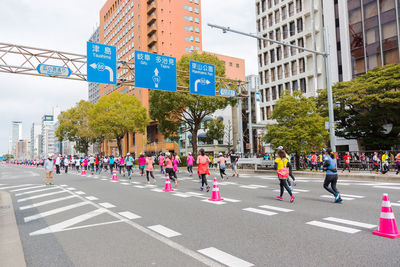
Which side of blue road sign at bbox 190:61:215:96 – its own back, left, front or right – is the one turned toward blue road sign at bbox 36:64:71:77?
right

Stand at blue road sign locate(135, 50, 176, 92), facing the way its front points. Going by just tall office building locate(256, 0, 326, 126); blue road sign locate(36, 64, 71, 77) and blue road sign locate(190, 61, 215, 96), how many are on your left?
2

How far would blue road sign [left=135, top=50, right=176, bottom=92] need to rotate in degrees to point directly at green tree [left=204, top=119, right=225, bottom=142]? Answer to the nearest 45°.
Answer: approximately 135° to its left

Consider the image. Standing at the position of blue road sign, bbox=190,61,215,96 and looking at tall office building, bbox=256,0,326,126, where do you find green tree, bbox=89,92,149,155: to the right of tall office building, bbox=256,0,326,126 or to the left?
left

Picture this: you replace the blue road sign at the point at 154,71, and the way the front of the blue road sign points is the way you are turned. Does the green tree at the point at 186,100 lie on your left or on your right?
on your left

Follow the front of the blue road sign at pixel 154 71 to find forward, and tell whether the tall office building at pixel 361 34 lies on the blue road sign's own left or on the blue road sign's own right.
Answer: on the blue road sign's own left

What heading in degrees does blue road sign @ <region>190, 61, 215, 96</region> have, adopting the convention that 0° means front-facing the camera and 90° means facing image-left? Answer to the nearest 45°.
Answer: approximately 315°

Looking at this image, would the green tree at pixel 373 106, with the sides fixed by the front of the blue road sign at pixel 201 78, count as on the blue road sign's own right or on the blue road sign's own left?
on the blue road sign's own left

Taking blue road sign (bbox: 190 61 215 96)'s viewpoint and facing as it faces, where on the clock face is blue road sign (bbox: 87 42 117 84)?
blue road sign (bbox: 87 42 117 84) is roughly at 3 o'clock from blue road sign (bbox: 190 61 215 96).

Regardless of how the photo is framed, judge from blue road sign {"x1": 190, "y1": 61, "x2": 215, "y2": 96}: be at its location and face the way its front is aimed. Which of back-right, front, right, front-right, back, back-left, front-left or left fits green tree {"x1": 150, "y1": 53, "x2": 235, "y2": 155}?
back-left

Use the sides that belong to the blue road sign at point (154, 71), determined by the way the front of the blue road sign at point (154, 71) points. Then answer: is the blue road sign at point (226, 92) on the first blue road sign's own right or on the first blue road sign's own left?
on the first blue road sign's own left

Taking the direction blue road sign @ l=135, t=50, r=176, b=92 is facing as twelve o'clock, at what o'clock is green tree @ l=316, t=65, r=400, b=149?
The green tree is roughly at 10 o'clock from the blue road sign.
